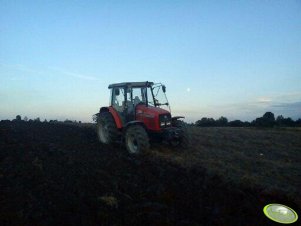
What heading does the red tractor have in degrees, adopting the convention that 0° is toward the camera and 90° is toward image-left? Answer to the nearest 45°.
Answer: approximately 315°
